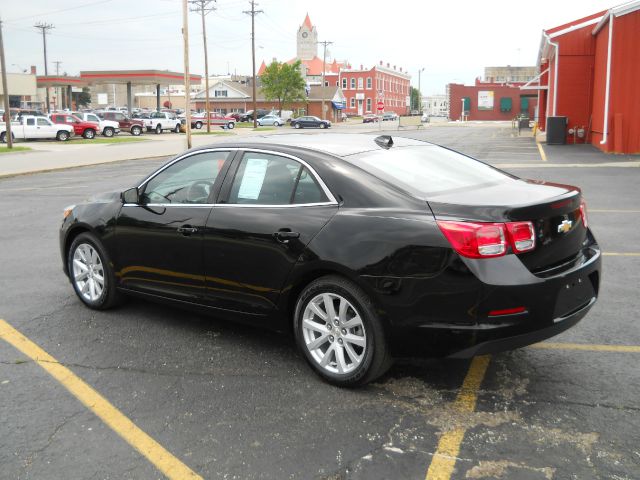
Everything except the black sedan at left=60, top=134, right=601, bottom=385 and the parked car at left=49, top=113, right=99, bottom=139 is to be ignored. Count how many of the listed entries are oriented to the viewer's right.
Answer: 1

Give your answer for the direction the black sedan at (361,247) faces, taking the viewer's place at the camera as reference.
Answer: facing away from the viewer and to the left of the viewer

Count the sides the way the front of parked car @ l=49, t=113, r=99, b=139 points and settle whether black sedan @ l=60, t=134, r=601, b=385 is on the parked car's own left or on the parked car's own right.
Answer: on the parked car's own right

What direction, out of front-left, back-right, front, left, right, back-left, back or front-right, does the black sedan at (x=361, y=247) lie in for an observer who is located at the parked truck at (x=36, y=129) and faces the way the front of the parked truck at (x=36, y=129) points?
right

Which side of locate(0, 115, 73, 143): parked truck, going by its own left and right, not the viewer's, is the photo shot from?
right

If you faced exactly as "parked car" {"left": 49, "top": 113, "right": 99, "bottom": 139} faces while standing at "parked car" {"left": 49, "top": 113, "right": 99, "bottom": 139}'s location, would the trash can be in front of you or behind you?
in front

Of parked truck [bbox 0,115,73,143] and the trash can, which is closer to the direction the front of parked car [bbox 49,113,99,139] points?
the trash can

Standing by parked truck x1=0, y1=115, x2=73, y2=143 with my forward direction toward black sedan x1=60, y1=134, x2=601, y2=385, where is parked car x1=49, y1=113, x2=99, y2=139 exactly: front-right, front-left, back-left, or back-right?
back-left

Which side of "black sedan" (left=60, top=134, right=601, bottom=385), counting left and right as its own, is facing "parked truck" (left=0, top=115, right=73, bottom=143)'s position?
front

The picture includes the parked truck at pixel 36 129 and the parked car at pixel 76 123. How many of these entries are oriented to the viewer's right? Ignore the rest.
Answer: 2
